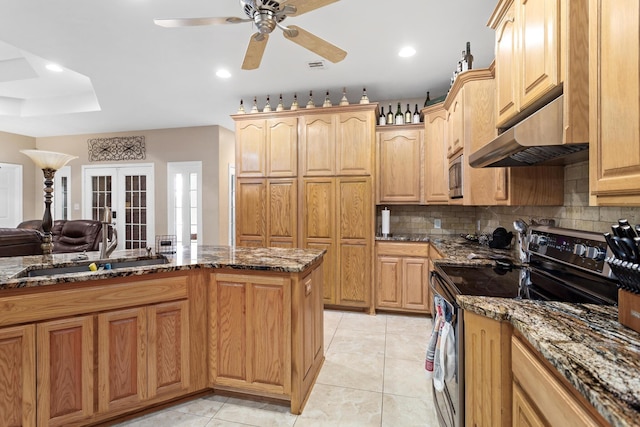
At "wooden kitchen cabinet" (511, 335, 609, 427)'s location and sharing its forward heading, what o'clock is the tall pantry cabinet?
The tall pantry cabinet is roughly at 3 o'clock from the wooden kitchen cabinet.

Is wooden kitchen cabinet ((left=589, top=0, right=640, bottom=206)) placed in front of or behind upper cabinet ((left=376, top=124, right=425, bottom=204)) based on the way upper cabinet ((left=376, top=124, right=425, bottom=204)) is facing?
in front

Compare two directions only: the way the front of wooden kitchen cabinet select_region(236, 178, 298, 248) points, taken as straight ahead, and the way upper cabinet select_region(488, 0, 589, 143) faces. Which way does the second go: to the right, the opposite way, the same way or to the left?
to the right

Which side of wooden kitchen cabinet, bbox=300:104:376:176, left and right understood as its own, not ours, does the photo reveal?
front

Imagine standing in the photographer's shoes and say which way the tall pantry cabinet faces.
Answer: facing the viewer

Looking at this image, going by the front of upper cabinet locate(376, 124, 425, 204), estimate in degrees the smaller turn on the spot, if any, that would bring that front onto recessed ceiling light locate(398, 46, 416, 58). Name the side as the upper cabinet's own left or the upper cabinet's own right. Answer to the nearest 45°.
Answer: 0° — it already faces it

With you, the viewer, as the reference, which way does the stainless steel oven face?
facing the viewer and to the left of the viewer

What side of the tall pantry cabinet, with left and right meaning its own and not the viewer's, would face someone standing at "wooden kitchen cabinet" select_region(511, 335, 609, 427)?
front

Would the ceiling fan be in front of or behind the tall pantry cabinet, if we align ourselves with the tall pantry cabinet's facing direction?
in front

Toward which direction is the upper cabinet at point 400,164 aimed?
toward the camera

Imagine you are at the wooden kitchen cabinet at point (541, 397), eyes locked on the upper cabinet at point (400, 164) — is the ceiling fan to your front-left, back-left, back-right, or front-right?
front-left
